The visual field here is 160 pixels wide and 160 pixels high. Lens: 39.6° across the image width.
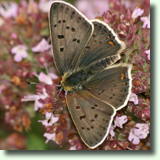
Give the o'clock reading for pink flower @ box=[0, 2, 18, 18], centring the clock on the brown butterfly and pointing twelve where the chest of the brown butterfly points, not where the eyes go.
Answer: The pink flower is roughly at 1 o'clock from the brown butterfly.

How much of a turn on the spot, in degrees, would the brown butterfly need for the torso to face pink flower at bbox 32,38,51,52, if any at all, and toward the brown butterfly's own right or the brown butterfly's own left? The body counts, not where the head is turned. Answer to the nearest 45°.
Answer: approximately 45° to the brown butterfly's own right

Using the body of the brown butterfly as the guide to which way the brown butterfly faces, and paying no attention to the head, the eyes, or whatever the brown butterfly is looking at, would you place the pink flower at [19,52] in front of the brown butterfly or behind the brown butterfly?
in front

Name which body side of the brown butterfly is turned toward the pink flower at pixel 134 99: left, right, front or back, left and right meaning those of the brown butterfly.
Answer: left

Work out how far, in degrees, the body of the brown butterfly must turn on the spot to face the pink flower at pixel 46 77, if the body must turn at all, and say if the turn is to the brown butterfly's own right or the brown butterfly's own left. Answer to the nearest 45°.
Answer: approximately 45° to the brown butterfly's own right

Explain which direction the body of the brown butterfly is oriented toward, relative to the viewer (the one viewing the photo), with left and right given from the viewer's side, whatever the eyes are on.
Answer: facing to the left of the viewer
